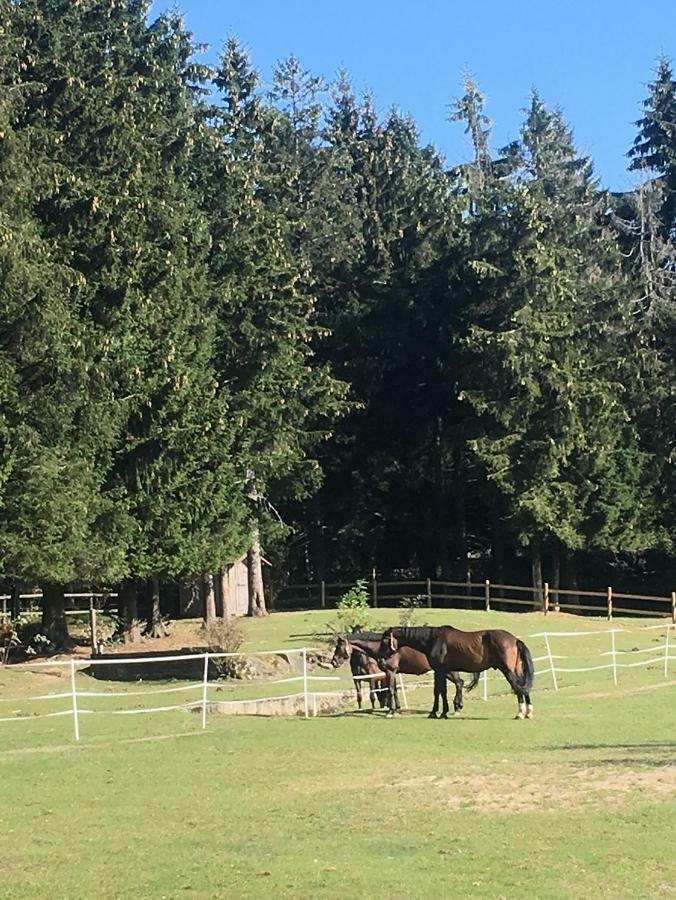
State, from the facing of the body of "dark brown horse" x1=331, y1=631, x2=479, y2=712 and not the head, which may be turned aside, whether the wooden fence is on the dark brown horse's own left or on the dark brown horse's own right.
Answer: on the dark brown horse's own right

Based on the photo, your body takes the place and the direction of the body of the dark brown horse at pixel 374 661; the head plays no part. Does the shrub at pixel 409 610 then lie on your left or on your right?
on your right

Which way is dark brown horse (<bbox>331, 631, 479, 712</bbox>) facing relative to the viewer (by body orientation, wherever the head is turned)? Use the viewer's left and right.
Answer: facing to the left of the viewer

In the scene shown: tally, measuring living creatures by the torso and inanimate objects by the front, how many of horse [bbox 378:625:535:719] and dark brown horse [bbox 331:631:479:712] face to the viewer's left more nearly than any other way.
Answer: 2

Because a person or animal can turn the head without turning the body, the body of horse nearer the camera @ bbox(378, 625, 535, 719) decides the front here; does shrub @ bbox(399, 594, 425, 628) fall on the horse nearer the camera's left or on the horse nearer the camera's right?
on the horse nearer the camera's right

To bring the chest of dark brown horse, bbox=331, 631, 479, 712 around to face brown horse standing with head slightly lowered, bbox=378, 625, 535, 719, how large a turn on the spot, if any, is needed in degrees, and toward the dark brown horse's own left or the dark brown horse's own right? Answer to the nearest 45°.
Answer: approximately 135° to the dark brown horse's own left

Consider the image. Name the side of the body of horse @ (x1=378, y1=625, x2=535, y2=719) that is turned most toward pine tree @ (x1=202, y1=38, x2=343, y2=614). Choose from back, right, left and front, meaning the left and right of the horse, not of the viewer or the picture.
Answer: right

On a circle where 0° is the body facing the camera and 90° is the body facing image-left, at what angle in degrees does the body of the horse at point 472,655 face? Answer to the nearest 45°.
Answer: approximately 90°

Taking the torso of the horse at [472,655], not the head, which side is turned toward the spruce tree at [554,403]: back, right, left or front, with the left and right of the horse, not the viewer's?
right
